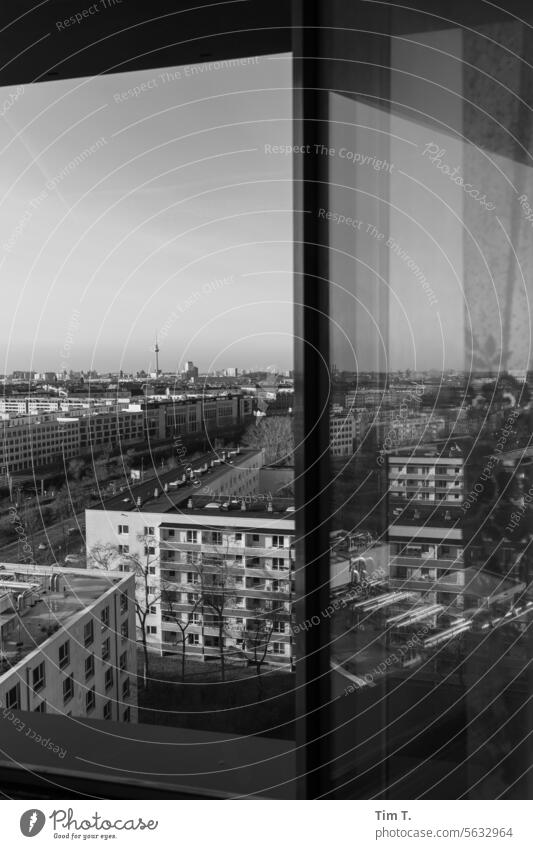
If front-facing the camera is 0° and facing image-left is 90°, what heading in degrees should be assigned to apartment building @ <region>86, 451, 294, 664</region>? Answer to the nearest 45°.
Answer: approximately 0°
